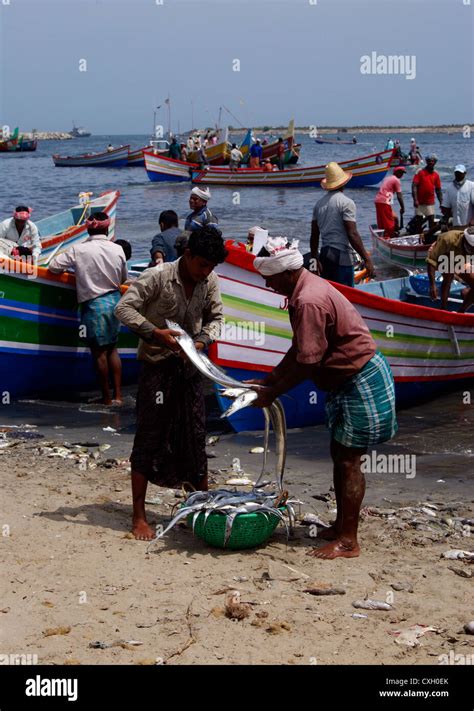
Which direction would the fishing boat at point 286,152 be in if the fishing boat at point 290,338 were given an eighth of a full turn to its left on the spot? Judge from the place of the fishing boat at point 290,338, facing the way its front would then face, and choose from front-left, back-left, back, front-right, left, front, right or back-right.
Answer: back

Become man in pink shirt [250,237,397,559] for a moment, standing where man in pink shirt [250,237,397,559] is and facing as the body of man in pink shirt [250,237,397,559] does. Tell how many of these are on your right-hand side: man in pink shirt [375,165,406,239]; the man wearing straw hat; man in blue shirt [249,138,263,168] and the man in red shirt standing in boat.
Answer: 4

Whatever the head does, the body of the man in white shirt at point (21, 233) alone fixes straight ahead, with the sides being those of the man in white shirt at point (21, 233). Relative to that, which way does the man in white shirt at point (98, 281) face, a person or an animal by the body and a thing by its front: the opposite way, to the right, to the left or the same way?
the opposite way

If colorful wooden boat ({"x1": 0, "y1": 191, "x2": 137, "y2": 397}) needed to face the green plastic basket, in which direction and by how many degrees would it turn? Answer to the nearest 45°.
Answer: approximately 45° to its right

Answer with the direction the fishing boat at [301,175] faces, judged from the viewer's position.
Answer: facing to the right of the viewer

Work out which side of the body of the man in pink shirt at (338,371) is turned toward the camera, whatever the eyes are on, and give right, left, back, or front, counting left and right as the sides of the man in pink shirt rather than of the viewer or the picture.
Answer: left

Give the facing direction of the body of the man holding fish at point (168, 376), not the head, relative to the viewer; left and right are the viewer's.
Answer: facing the viewer and to the right of the viewer

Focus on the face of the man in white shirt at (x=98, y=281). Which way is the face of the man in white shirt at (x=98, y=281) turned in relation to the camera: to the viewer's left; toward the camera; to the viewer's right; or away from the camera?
away from the camera

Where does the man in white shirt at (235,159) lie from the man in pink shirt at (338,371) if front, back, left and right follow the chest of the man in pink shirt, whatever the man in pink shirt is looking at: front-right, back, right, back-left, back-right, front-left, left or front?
right

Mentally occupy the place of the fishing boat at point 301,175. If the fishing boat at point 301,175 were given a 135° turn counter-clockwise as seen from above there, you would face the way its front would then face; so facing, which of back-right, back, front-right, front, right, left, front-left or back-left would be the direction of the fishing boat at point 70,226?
back-left

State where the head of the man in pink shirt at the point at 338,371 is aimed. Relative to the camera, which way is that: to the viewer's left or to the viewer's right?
to the viewer's left

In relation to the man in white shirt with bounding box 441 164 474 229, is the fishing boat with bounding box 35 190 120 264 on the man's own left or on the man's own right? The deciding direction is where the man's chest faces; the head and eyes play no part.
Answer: on the man's own right
